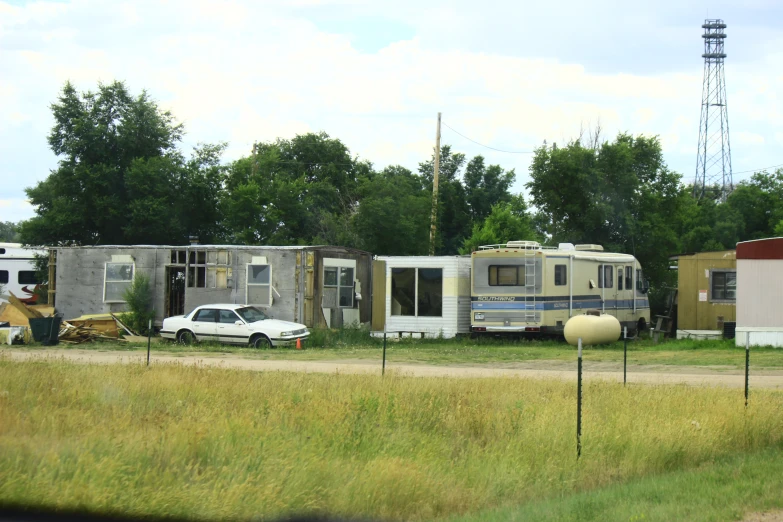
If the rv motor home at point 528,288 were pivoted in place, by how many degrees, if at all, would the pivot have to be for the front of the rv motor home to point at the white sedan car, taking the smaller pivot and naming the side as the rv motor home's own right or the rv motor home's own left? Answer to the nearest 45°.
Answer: approximately 135° to the rv motor home's own left

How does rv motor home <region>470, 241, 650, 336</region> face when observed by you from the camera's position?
facing away from the viewer and to the right of the viewer

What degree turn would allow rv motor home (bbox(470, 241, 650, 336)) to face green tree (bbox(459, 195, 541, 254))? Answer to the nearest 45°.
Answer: approximately 45° to its left

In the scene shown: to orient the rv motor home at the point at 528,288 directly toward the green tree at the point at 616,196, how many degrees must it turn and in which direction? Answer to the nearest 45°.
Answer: approximately 45° to its left

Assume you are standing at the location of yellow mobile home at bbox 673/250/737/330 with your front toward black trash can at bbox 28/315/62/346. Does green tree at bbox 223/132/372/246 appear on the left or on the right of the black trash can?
right

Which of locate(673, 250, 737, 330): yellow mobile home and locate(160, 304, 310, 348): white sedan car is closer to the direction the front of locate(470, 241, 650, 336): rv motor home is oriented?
the yellow mobile home

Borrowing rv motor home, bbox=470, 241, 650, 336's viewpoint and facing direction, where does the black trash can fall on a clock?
The black trash can is roughly at 7 o'clock from the rv motor home.

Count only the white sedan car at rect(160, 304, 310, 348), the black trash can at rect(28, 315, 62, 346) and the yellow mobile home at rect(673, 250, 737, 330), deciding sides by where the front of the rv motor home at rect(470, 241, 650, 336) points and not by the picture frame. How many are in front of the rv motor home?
1
